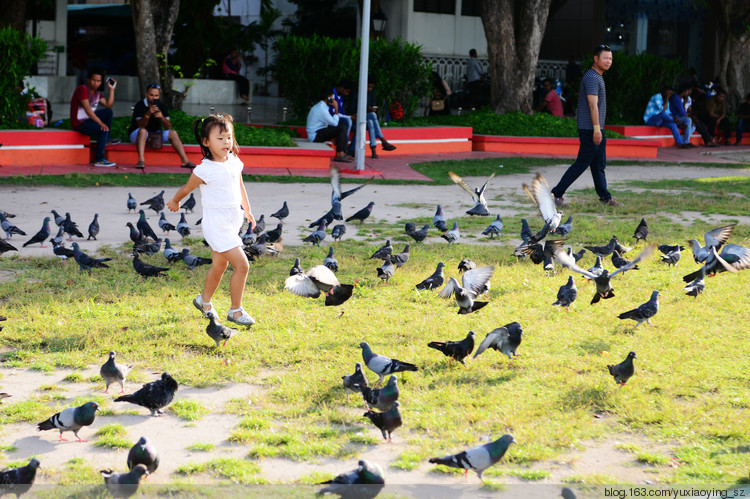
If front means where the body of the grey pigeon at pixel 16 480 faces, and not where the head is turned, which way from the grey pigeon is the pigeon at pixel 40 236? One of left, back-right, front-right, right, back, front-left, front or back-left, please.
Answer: left

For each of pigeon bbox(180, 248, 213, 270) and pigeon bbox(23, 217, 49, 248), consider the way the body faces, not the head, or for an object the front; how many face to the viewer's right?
1

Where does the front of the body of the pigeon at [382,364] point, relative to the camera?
to the viewer's left

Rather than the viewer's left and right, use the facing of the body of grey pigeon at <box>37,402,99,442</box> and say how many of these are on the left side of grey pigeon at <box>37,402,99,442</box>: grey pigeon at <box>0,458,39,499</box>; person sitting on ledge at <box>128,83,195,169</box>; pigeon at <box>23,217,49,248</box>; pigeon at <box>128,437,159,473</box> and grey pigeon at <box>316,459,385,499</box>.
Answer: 2

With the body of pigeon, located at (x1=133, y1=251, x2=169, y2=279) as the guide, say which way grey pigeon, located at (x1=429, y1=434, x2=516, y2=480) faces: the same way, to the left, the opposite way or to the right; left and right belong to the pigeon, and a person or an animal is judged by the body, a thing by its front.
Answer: the opposite way

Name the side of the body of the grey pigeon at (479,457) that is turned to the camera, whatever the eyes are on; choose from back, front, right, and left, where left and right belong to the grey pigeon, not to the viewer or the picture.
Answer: right

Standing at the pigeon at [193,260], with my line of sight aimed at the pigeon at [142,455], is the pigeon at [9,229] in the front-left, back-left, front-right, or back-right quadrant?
back-right

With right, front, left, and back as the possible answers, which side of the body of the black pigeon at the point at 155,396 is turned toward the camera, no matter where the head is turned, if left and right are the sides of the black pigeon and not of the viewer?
right

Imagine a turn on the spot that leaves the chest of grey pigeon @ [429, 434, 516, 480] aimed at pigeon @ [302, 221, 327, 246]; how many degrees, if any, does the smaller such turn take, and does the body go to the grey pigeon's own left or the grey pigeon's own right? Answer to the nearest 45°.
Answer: approximately 90° to the grey pigeon's own left

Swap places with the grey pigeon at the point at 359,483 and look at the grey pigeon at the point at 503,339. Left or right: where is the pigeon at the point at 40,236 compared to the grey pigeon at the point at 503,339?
left
